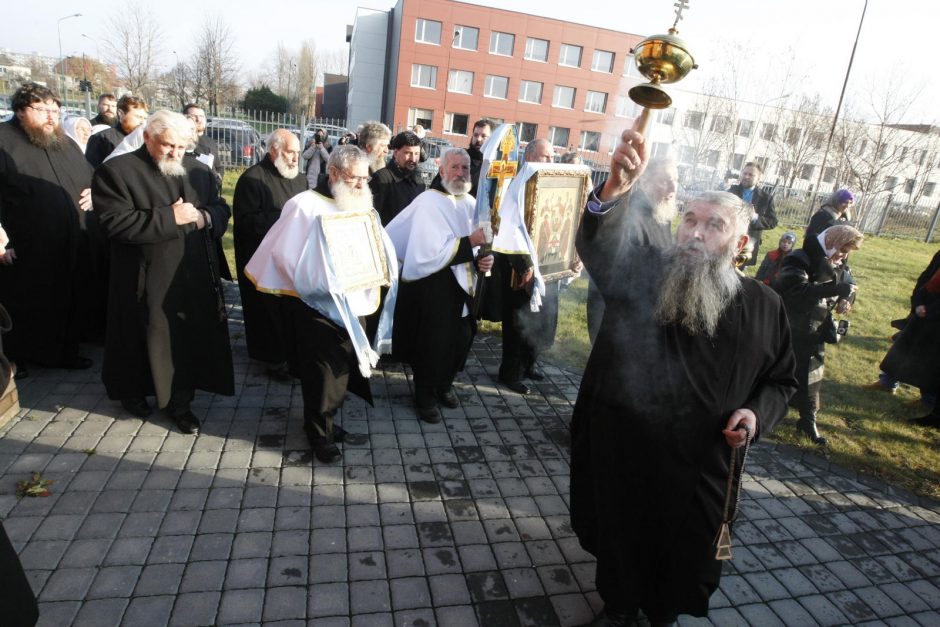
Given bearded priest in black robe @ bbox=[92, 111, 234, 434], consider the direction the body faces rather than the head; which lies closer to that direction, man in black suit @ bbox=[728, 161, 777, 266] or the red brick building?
the man in black suit

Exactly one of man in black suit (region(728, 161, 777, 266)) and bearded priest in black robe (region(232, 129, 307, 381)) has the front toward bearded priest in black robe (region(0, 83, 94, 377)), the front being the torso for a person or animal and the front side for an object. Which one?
the man in black suit

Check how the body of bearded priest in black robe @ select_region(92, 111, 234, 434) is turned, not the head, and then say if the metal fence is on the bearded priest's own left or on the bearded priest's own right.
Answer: on the bearded priest's own left

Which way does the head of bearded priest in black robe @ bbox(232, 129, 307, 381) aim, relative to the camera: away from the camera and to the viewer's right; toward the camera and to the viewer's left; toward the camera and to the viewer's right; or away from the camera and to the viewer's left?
toward the camera and to the viewer's right

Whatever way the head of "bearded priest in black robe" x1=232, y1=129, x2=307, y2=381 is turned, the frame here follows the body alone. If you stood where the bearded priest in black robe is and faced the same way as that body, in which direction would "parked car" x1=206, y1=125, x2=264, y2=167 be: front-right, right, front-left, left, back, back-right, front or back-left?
back-left

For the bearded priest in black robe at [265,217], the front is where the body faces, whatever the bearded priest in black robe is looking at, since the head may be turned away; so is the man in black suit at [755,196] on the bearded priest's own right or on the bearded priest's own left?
on the bearded priest's own left

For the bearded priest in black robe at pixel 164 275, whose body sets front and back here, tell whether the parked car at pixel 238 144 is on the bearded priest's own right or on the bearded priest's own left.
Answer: on the bearded priest's own left
